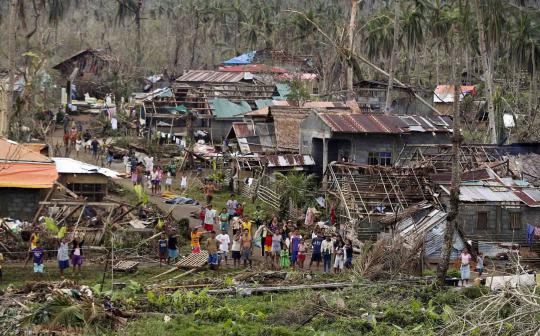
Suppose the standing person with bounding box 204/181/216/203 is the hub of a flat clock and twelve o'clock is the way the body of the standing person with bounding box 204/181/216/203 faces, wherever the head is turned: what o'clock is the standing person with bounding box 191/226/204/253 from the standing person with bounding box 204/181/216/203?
the standing person with bounding box 191/226/204/253 is roughly at 12 o'clock from the standing person with bounding box 204/181/216/203.

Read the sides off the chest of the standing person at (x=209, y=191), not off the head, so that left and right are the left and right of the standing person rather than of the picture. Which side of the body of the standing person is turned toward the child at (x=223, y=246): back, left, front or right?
front

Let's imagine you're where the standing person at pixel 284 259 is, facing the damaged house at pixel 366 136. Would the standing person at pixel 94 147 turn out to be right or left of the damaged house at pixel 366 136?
left

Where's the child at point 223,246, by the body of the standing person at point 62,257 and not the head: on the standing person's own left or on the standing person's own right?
on the standing person's own left

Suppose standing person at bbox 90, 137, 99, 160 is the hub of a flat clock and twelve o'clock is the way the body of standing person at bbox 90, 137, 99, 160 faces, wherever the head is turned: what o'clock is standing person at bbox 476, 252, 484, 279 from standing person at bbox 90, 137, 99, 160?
standing person at bbox 476, 252, 484, 279 is roughly at 11 o'clock from standing person at bbox 90, 137, 99, 160.

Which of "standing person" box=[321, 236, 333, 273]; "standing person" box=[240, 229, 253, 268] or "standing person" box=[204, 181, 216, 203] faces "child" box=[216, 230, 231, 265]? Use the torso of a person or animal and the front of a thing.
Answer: "standing person" box=[204, 181, 216, 203]
